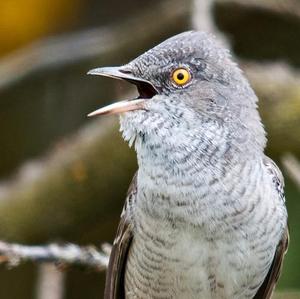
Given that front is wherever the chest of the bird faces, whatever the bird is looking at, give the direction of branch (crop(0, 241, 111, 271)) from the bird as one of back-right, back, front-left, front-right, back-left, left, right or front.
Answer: right

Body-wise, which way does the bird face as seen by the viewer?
toward the camera
